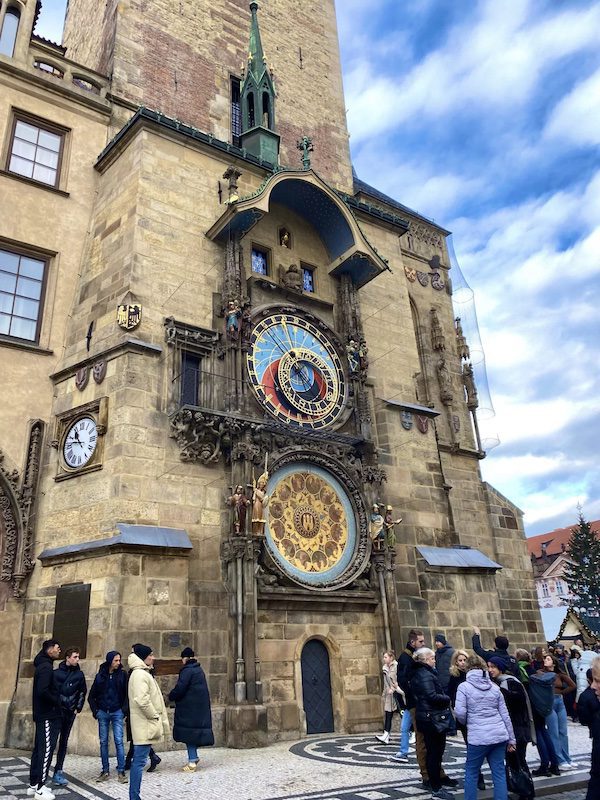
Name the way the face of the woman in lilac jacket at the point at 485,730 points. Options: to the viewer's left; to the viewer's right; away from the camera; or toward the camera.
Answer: away from the camera

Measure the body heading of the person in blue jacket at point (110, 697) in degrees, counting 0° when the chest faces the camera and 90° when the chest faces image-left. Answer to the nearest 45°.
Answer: approximately 0°

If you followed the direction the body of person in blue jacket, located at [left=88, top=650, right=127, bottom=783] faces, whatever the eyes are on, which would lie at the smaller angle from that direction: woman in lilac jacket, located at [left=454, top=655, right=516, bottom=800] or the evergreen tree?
the woman in lilac jacket

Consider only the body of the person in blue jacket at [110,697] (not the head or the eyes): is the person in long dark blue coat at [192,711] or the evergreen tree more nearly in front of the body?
the person in long dark blue coat

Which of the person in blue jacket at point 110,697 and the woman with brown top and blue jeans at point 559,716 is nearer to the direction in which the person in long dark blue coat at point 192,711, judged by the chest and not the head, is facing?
the person in blue jacket
